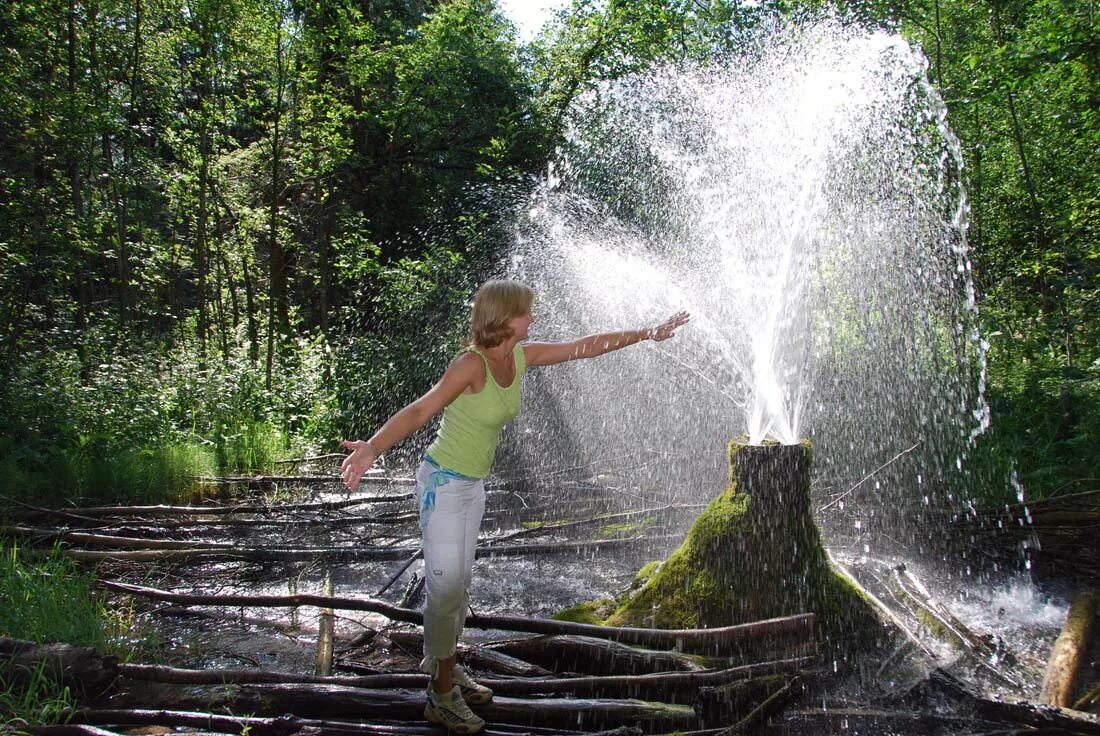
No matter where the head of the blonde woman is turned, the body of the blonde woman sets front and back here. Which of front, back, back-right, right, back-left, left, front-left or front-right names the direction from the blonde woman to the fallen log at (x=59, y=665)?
back-right

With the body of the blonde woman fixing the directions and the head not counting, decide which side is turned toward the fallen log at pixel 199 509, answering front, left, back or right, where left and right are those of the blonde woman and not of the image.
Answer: back

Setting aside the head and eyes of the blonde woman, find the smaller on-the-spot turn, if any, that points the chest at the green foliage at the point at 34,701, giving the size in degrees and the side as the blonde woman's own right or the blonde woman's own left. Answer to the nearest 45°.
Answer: approximately 135° to the blonde woman's own right

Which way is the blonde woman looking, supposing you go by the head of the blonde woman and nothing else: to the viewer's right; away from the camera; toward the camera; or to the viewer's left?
to the viewer's right

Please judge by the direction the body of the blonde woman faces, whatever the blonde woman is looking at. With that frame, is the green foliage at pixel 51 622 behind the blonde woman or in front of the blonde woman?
behind

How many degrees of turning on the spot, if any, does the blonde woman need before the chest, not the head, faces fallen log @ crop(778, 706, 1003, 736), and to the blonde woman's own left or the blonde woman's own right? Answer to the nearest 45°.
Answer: approximately 45° to the blonde woman's own left

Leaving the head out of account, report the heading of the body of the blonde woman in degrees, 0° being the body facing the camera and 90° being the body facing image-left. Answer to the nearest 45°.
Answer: approximately 315°

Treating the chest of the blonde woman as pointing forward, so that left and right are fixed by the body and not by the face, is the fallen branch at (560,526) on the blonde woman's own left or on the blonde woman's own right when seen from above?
on the blonde woman's own left

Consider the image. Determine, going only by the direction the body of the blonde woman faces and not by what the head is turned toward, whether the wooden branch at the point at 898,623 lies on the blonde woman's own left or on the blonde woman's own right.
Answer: on the blonde woman's own left
